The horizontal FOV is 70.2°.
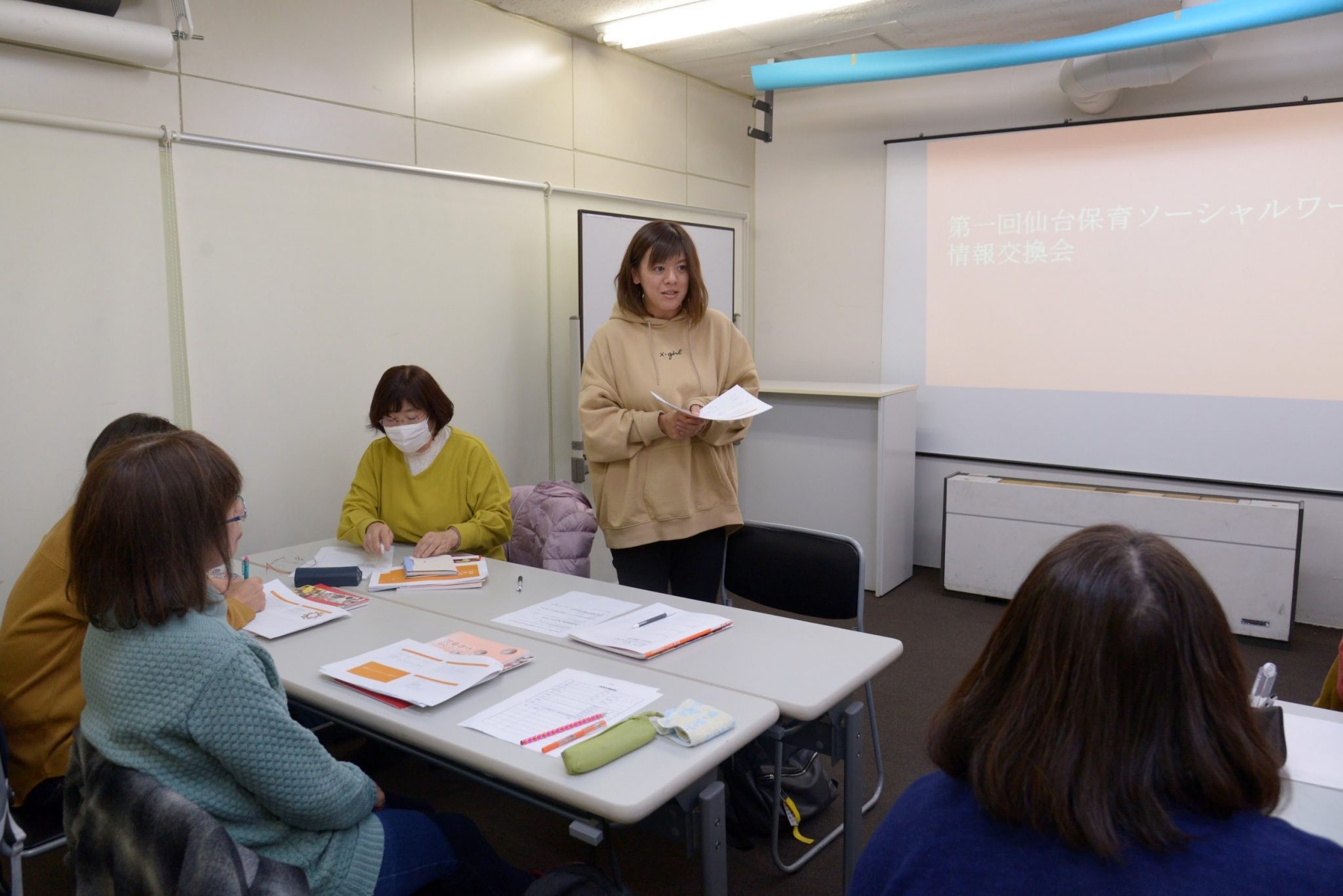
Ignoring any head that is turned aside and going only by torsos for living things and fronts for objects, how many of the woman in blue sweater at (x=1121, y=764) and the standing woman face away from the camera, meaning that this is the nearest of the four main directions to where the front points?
1

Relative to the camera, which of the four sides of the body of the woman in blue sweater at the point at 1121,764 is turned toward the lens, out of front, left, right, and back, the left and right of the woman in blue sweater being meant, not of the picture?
back

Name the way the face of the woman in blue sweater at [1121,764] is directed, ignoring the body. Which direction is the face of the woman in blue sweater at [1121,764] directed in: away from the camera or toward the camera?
away from the camera

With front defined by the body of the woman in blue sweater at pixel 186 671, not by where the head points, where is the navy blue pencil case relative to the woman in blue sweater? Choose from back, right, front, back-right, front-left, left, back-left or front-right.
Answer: front-left

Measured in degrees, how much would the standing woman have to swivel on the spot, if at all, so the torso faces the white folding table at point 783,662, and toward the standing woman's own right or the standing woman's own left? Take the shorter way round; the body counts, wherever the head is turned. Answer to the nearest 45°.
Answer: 0° — they already face it

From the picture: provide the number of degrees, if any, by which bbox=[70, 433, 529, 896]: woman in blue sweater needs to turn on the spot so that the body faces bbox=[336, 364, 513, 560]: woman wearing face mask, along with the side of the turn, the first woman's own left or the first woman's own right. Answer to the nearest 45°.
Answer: approximately 45° to the first woman's own left

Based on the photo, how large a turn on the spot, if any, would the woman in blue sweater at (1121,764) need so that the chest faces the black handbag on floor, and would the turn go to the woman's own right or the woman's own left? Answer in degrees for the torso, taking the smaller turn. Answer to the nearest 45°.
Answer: approximately 45° to the woman's own left

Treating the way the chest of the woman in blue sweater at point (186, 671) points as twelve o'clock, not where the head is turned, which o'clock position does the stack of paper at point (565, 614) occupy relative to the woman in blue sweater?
The stack of paper is roughly at 12 o'clock from the woman in blue sweater.

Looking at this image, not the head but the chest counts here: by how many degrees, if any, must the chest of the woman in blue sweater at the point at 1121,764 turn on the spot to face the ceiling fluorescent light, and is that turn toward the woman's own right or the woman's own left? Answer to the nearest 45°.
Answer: approximately 45° to the woman's own left

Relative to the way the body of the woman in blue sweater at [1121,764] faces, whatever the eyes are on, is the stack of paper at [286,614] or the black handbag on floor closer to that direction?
the black handbag on floor

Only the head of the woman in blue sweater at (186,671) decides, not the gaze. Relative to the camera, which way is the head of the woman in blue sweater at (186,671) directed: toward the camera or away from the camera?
away from the camera

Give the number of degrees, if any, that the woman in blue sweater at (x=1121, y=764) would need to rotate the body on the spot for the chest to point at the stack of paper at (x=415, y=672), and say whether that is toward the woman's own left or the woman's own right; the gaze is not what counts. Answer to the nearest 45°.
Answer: approximately 90° to the woman's own left

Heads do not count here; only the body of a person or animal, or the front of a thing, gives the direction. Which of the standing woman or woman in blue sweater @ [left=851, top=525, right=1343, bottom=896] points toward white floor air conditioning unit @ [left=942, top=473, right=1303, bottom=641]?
the woman in blue sweater

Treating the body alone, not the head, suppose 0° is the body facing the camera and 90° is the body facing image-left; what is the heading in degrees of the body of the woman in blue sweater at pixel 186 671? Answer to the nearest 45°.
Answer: approximately 225°

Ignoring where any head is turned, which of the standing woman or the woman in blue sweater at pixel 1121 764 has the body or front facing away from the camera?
the woman in blue sweater

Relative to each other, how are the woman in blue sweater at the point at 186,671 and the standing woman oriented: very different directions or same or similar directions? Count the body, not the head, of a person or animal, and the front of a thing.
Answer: very different directions
